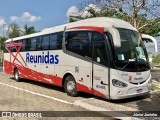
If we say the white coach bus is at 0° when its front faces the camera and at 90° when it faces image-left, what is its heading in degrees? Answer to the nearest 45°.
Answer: approximately 315°
